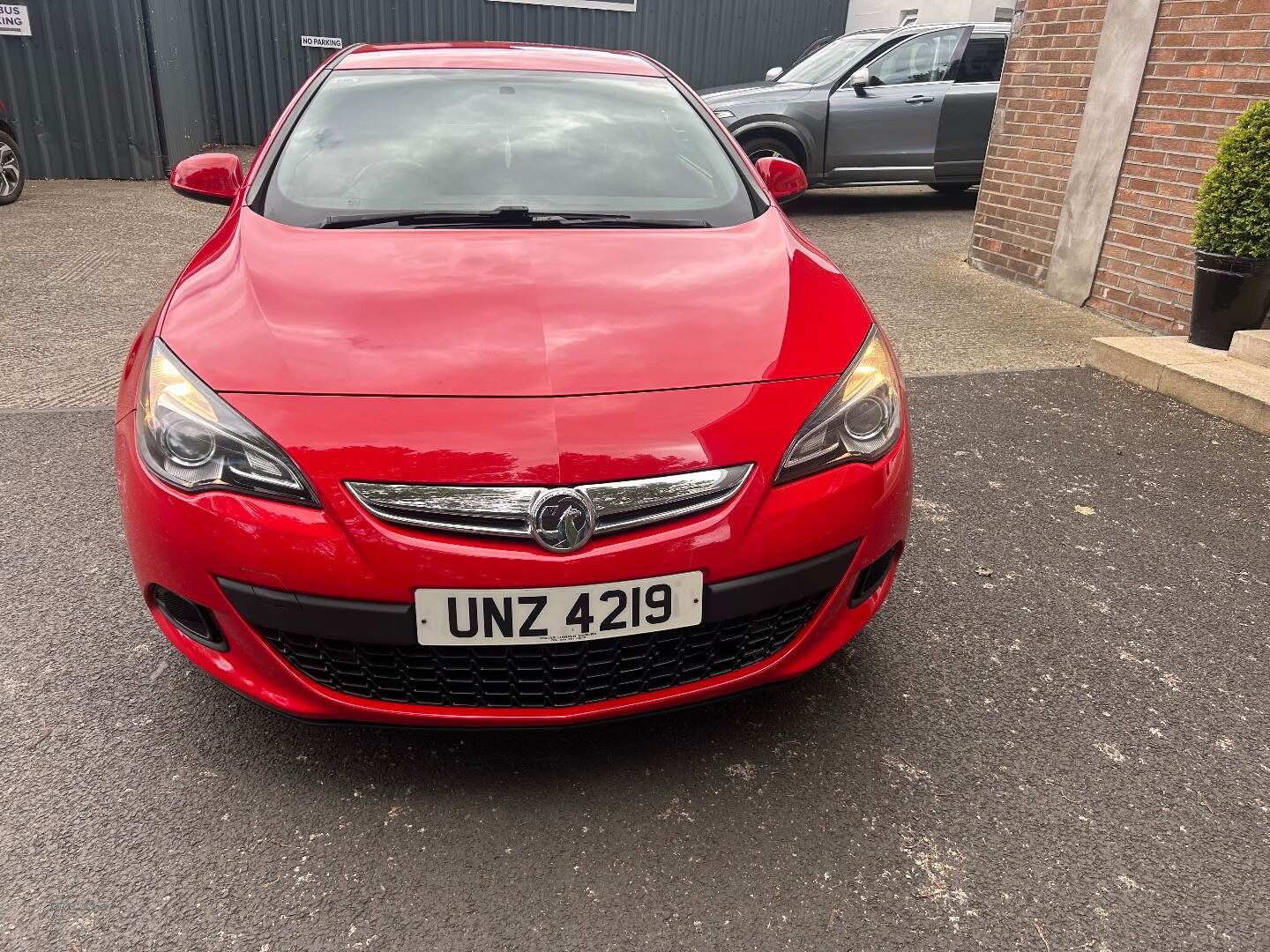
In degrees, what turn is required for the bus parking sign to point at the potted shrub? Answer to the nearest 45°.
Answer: approximately 45° to its left

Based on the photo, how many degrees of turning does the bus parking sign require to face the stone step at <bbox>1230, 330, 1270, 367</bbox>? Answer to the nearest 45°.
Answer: approximately 45° to its left

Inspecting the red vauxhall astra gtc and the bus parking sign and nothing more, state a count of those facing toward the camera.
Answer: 2

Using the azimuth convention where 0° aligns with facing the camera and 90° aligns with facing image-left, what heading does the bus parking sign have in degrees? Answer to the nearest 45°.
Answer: approximately 0°

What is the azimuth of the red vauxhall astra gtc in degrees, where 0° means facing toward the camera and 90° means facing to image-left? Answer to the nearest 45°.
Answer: approximately 0°

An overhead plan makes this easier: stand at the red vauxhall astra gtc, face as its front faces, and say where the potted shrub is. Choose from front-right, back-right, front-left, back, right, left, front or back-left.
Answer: back-left

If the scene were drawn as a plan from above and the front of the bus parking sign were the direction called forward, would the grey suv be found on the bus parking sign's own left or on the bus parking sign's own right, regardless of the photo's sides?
on the bus parking sign's own left

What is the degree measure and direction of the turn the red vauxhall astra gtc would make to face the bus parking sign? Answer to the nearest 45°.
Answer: approximately 135° to its right

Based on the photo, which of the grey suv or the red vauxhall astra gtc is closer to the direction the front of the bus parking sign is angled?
the red vauxhall astra gtc
